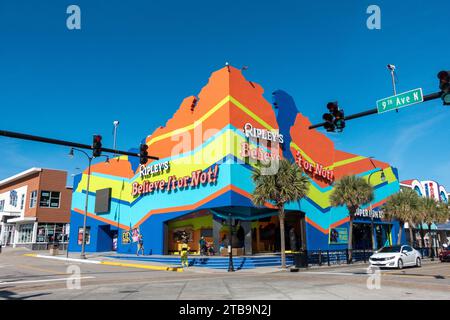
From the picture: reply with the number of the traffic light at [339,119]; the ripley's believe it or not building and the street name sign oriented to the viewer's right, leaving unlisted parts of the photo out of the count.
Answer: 0

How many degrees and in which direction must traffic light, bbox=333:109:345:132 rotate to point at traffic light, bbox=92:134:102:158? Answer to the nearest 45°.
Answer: approximately 45° to its right

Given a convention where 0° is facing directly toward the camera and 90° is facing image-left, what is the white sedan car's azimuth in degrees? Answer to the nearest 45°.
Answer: approximately 45°

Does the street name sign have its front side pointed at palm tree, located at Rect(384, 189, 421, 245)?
no

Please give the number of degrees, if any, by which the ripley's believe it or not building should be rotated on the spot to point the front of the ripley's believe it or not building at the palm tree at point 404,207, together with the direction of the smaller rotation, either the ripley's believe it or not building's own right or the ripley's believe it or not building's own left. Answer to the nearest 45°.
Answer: approximately 90° to the ripley's believe it or not building's own left

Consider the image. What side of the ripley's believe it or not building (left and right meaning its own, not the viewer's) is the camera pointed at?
front

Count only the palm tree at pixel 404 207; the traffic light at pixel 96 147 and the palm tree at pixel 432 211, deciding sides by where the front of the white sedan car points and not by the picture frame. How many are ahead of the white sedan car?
1

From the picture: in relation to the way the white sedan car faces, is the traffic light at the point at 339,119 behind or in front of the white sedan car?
in front

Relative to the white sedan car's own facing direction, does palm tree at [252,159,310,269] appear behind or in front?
in front

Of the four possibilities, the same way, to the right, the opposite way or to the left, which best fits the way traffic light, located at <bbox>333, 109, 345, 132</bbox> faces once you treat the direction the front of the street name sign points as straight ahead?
the same way

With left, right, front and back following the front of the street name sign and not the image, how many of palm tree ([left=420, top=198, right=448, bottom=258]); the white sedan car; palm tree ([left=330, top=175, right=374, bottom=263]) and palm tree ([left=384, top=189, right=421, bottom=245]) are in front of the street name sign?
0

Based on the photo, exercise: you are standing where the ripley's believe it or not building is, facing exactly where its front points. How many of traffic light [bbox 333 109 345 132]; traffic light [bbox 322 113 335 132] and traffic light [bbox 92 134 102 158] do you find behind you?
0

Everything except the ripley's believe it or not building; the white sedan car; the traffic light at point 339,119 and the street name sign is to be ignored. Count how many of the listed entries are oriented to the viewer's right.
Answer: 0

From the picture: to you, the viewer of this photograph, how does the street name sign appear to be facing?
facing the viewer and to the left of the viewer

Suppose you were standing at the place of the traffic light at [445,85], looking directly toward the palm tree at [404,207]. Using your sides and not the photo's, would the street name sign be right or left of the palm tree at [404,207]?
left

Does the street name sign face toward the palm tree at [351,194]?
no

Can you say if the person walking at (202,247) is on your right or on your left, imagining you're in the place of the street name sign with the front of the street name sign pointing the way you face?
on your right

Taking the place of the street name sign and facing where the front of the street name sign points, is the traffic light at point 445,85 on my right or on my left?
on my left

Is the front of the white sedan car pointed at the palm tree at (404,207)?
no

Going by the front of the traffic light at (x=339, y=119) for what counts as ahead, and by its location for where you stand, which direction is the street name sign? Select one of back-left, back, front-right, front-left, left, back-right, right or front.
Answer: back-left
